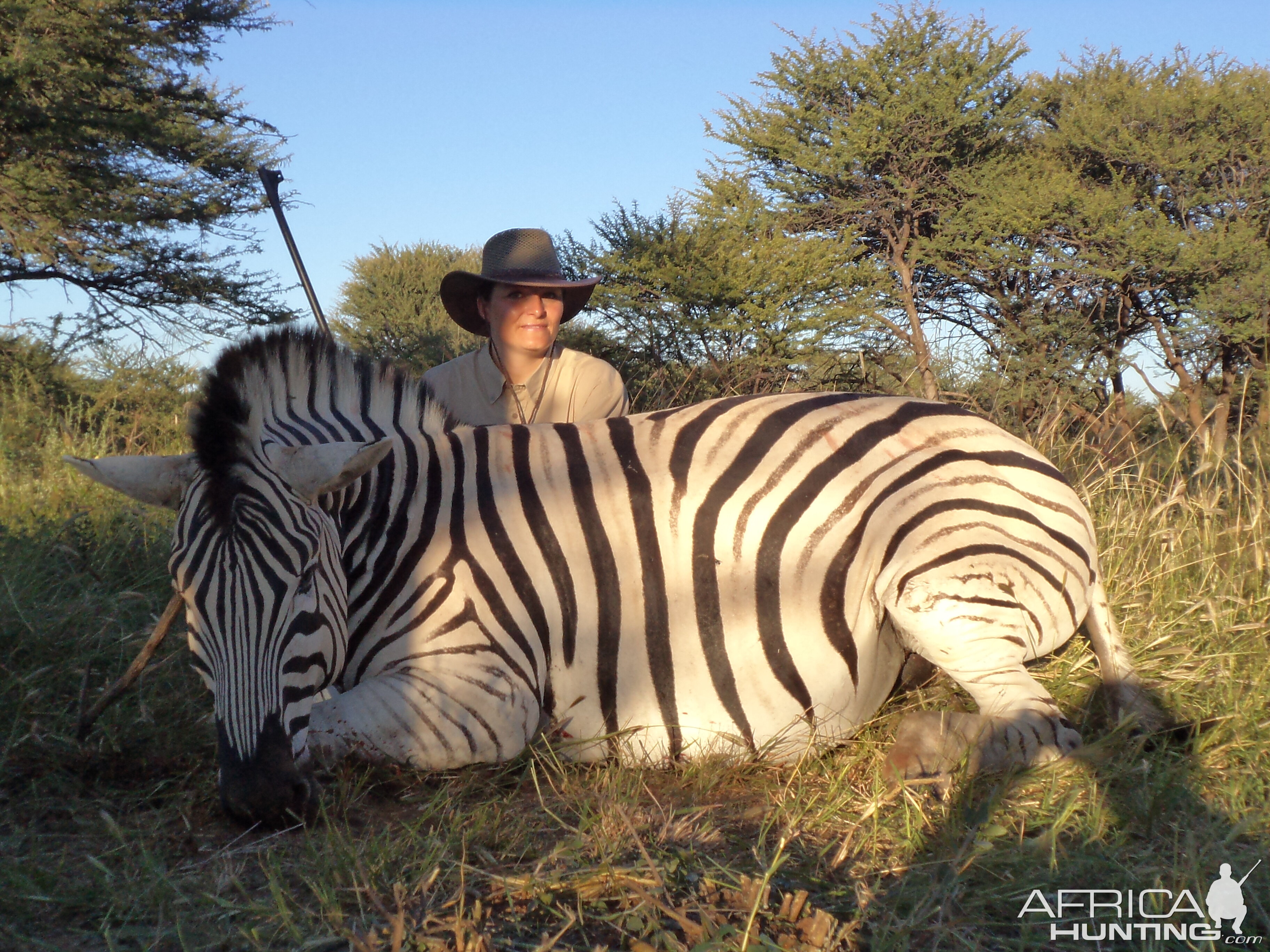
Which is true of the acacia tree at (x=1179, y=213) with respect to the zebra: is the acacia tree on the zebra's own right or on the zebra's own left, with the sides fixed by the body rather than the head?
on the zebra's own right

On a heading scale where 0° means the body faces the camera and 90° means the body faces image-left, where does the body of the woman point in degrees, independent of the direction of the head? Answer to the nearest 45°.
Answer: approximately 0°

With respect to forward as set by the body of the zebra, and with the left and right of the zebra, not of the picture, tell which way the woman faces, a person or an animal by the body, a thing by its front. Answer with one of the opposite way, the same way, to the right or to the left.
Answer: to the left

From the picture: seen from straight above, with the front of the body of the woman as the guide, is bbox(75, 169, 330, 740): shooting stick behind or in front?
in front

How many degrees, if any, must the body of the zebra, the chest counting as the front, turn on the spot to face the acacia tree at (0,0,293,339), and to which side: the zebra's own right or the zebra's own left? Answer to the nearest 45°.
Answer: approximately 45° to the zebra's own right

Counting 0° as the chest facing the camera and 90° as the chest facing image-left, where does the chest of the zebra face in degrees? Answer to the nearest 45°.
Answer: approximately 90°

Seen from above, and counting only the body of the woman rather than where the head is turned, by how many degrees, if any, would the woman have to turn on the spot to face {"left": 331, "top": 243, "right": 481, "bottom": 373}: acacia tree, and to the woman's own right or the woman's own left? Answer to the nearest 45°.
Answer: approximately 180°

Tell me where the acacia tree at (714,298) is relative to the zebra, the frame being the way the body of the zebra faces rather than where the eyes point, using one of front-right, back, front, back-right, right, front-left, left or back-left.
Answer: right

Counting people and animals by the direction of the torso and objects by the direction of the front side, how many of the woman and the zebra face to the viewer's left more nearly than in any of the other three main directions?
1

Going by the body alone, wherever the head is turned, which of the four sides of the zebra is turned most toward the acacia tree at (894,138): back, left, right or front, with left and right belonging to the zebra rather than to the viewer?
right
